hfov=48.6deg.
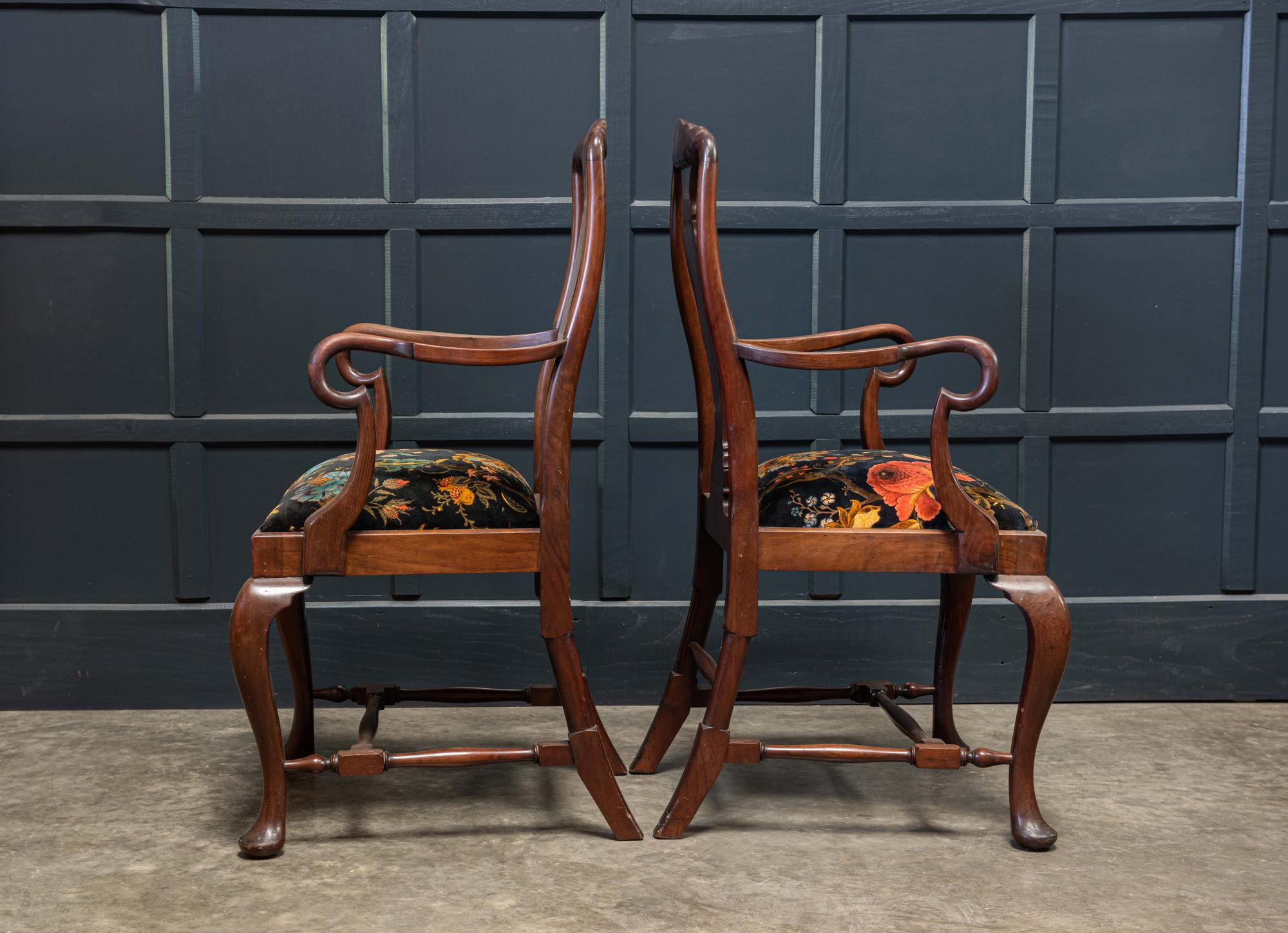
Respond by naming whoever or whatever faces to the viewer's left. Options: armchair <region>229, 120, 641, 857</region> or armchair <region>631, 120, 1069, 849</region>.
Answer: armchair <region>229, 120, 641, 857</region>

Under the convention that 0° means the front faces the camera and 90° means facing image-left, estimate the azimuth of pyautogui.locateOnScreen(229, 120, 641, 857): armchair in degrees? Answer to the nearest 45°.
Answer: approximately 90°

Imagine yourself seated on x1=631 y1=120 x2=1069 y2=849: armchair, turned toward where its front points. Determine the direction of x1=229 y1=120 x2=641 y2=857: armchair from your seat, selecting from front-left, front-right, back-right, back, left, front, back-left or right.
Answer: back

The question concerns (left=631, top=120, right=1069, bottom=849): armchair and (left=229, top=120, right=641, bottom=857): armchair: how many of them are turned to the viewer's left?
1

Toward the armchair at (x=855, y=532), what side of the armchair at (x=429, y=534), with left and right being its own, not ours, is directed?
back

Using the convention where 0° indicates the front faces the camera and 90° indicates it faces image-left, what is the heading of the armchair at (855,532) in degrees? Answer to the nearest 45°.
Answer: approximately 270°

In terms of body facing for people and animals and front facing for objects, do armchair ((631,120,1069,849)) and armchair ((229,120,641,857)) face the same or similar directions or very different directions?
very different directions
